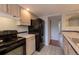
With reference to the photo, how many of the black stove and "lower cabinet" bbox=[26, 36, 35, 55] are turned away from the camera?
0

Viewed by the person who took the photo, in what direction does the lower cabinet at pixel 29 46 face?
facing the viewer and to the right of the viewer

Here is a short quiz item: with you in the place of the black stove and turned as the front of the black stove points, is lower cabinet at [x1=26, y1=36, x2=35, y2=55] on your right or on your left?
on your left

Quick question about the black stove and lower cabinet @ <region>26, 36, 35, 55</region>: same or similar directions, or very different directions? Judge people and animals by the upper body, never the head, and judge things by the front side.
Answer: same or similar directions
